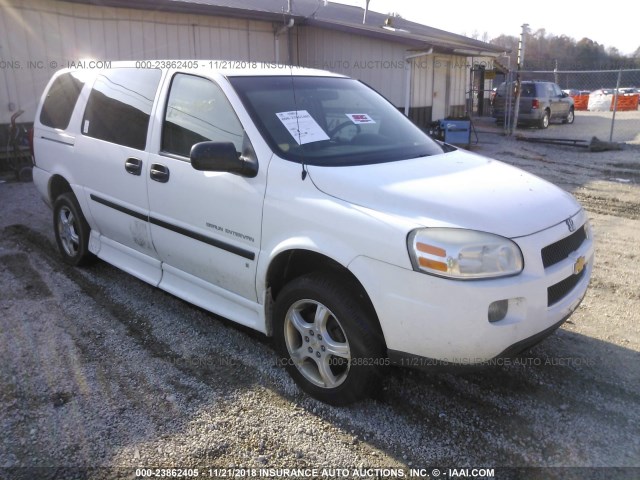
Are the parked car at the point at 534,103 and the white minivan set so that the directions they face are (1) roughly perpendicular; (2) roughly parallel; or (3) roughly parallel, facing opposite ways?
roughly perpendicular

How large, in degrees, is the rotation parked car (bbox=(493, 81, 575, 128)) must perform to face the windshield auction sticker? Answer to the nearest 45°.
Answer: approximately 135° to its right

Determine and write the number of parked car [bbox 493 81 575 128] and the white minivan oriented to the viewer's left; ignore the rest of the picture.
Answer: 0

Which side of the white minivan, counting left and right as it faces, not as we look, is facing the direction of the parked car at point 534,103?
left

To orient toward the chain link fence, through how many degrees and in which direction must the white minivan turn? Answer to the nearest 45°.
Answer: approximately 90° to its left

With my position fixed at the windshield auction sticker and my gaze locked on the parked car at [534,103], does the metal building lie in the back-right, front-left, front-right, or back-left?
front-left

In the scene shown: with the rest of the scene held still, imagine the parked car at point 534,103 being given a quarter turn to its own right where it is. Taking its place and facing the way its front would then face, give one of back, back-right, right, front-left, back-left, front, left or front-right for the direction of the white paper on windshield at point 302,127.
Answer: front-right

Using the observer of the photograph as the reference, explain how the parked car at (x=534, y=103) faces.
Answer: facing away from the viewer and to the right of the viewer

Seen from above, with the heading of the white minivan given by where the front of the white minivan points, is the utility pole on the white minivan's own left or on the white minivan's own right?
on the white minivan's own left

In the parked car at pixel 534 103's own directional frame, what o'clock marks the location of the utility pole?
The utility pole is roughly at 5 o'clock from the parked car.

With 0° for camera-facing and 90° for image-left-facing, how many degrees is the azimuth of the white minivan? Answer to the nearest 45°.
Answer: approximately 315°
